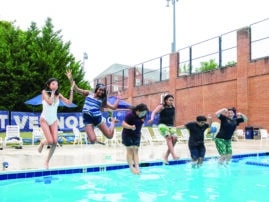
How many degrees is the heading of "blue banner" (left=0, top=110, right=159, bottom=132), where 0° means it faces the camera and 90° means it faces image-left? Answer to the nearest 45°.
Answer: approximately 0°

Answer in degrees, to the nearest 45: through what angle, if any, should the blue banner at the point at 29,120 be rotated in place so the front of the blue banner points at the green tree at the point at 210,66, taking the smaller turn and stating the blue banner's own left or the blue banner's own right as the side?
approximately 135° to the blue banner's own left

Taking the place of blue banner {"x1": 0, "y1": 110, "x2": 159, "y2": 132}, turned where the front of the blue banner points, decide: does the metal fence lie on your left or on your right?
on your left

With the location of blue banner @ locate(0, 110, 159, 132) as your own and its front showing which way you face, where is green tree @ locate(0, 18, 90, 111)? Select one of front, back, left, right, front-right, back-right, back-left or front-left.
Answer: back

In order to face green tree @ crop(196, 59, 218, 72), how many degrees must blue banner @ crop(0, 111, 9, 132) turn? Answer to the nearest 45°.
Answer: approximately 135° to its left
